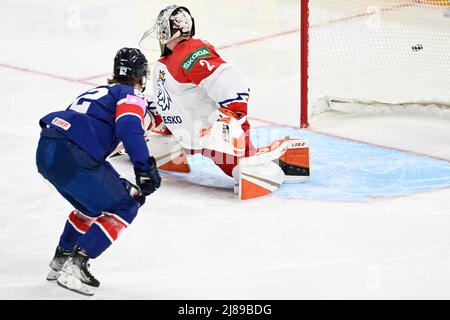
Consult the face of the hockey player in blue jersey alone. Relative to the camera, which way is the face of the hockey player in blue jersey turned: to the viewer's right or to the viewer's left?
to the viewer's right

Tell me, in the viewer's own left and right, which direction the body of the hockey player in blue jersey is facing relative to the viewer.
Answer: facing away from the viewer and to the right of the viewer
